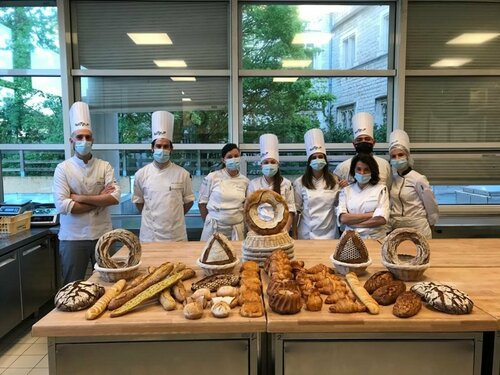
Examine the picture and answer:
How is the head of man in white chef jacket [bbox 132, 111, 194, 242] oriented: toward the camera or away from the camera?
toward the camera

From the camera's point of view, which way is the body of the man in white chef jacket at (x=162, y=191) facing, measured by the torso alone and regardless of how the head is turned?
toward the camera

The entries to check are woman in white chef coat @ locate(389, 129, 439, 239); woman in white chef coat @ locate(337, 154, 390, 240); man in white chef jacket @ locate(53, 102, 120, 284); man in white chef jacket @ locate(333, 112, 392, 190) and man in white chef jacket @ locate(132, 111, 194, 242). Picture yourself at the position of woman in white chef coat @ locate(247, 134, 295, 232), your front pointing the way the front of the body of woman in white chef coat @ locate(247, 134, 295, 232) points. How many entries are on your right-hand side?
2

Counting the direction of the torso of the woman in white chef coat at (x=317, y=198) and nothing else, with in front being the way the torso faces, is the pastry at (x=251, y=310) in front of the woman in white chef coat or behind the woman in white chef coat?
in front

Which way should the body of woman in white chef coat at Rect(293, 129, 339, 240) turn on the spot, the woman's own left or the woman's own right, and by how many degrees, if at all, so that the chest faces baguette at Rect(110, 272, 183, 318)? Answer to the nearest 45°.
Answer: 0° — they already face it

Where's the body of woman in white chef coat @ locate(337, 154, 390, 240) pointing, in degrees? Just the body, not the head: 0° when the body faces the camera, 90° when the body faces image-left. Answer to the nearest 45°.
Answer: approximately 0°

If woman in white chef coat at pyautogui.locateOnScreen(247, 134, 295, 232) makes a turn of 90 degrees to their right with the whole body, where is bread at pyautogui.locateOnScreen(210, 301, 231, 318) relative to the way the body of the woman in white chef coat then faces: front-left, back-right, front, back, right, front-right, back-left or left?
left

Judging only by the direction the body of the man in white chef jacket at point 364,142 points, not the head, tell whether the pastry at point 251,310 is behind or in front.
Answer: in front

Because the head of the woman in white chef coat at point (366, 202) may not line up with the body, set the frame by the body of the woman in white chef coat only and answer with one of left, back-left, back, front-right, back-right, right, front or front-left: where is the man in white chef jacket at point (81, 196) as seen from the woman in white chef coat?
right

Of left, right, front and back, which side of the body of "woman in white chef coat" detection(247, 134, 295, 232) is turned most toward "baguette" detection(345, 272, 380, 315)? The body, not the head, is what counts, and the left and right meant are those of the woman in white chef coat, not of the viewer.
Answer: front

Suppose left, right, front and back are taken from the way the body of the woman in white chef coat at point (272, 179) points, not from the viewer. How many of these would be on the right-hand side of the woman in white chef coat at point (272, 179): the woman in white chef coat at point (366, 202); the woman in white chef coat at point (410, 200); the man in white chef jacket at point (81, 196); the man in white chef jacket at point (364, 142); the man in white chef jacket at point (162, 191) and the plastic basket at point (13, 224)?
3

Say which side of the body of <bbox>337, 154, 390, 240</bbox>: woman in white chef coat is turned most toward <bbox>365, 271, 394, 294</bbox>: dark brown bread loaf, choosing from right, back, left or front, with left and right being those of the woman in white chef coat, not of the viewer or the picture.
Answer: front

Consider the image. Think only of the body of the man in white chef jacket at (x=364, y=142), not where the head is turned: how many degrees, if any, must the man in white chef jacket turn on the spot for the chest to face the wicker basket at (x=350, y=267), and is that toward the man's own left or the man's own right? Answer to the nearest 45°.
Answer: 0° — they already face it

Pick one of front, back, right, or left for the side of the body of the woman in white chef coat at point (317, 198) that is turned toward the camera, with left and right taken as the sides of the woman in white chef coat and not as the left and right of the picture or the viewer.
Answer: front

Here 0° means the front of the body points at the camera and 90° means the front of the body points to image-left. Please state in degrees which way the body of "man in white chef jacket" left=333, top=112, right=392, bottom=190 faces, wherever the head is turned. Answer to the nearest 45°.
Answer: approximately 0°

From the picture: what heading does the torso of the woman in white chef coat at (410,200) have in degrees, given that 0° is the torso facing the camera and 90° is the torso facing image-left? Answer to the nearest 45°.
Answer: approximately 45°

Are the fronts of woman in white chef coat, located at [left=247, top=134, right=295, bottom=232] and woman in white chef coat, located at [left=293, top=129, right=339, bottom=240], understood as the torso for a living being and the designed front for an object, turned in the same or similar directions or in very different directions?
same or similar directions
